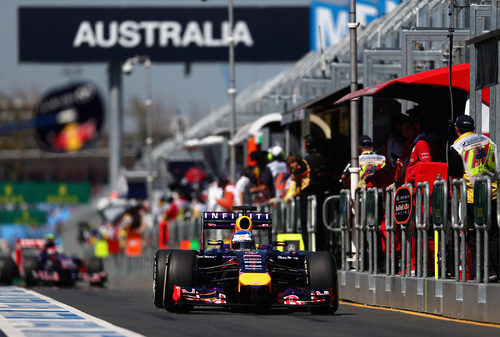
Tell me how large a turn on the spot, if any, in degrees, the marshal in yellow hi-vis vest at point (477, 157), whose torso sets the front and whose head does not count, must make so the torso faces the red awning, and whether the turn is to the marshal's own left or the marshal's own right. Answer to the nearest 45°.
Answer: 0° — they already face it

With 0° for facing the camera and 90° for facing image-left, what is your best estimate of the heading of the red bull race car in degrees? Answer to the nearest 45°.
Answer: approximately 0°
